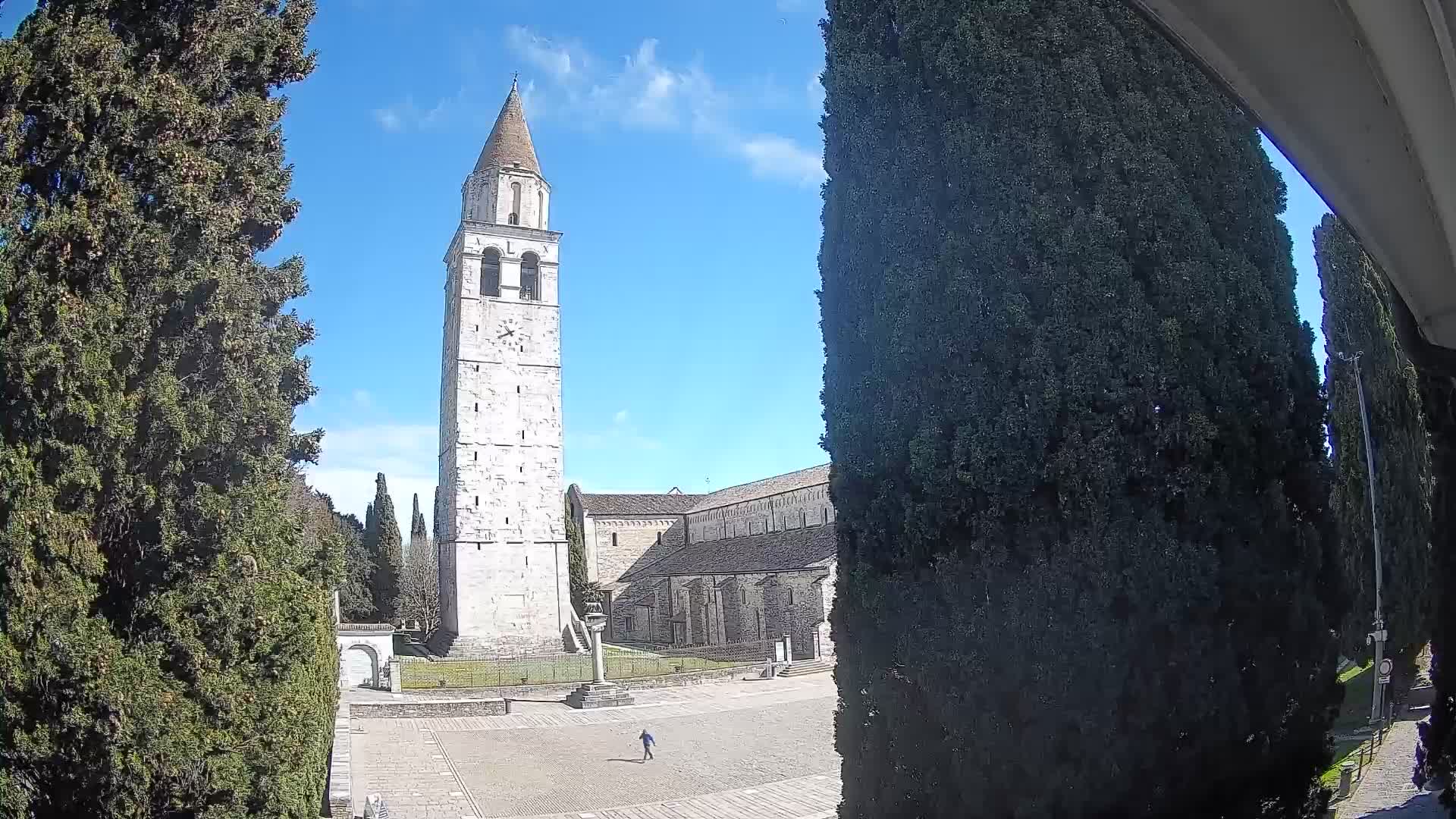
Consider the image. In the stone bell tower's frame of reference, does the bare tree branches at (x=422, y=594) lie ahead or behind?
behind

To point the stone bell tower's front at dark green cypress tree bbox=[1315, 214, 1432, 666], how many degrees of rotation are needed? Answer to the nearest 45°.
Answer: approximately 45° to its left

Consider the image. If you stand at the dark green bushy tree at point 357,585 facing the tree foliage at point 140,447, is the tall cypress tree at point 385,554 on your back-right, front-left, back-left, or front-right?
back-left

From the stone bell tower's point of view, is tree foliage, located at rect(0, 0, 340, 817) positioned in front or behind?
in front

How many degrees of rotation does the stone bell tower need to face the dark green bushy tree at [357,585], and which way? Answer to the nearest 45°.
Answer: approximately 135° to its right

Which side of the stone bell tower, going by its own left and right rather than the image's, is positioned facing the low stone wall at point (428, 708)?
front

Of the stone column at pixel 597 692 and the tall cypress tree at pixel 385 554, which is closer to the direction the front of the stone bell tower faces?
the stone column

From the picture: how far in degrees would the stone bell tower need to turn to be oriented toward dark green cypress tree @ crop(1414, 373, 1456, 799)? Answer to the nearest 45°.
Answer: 0° — it already faces it

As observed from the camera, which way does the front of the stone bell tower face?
facing the viewer

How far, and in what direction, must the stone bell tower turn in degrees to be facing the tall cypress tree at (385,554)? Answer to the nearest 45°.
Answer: approximately 135° to its right

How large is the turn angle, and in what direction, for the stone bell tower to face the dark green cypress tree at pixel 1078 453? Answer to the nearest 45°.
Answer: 0° — it already faces it

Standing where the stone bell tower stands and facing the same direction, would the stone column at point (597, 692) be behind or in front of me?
in front
